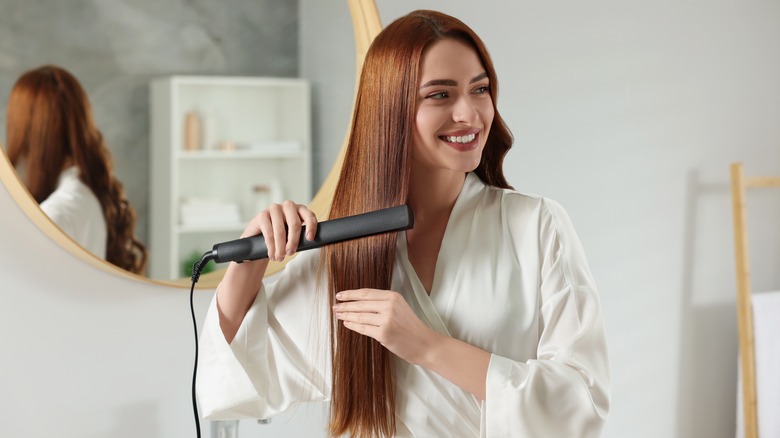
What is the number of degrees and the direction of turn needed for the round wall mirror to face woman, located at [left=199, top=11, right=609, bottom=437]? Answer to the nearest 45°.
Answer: approximately 45° to its left

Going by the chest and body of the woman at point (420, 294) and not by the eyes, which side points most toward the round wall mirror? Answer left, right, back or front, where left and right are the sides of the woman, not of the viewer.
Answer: right

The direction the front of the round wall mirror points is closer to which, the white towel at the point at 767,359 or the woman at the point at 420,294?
the woman

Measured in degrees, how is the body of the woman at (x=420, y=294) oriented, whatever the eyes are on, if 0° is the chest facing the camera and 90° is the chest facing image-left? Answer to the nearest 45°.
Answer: approximately 0°

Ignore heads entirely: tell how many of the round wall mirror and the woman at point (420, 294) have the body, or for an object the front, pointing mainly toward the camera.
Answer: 2

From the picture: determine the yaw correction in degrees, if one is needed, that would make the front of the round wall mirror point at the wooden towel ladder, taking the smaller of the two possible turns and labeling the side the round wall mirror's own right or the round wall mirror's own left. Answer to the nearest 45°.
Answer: approximately 90° to the round wall mirror's own left

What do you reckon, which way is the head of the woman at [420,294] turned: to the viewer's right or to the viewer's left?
to the viewer's right

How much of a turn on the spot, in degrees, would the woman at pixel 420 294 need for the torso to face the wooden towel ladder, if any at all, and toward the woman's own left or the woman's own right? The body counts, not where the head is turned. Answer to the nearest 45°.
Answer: approximately 135° to the woman's own left

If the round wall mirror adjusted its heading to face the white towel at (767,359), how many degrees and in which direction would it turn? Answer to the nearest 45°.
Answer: approximately 90° to its left
